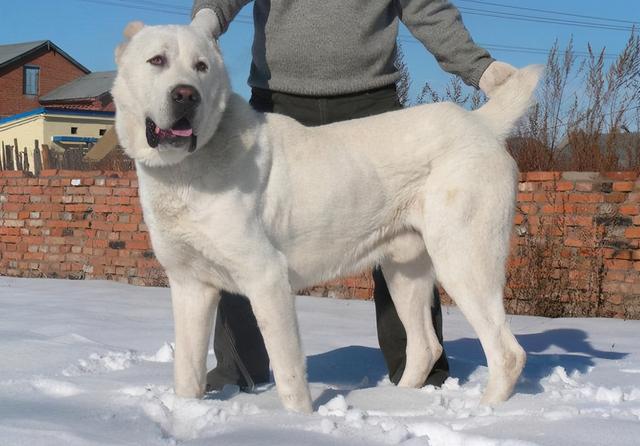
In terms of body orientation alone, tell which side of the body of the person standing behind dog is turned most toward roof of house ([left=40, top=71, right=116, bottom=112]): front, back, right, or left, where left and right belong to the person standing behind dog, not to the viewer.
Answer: back

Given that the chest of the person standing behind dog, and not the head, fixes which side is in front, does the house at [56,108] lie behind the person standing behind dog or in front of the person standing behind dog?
behind

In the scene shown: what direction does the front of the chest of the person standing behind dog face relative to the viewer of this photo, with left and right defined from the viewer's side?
facing the viewer

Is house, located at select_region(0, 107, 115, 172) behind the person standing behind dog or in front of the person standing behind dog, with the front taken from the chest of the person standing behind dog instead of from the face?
behind
